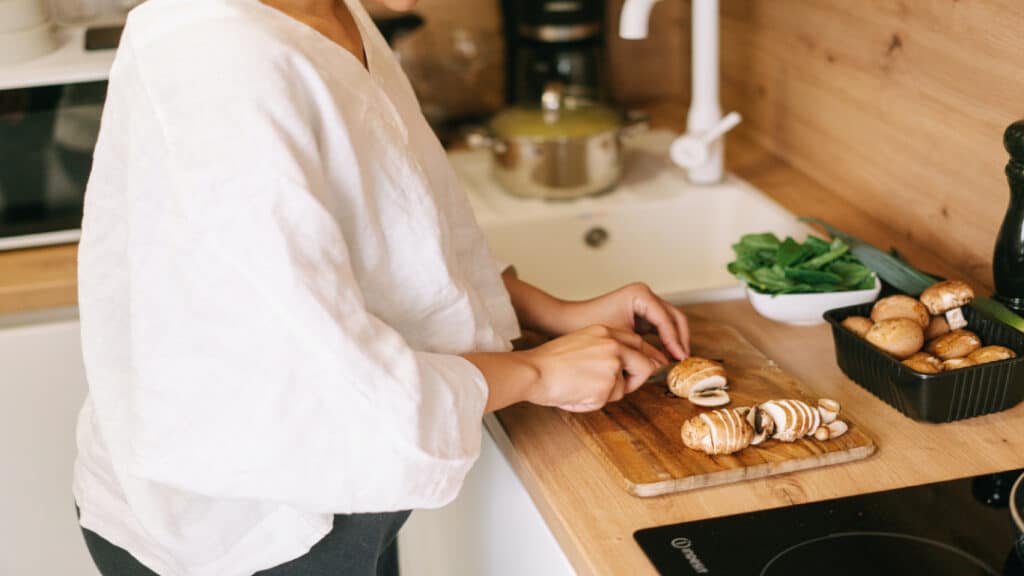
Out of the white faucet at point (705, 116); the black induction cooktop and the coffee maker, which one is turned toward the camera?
the coffee maker

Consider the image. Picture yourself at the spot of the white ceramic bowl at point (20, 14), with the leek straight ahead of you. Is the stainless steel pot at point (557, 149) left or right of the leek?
left

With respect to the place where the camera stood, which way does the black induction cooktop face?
facing to the left of the viewer

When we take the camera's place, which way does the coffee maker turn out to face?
facing the viewer

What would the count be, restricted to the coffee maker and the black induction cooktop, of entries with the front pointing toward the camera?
1

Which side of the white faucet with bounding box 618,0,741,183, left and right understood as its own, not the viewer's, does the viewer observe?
left

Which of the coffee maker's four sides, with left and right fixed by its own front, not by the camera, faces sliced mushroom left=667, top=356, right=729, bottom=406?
front

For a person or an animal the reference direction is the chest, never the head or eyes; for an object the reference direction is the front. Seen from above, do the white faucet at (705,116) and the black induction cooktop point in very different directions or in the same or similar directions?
same or similar directions

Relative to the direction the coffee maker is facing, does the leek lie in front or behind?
in front

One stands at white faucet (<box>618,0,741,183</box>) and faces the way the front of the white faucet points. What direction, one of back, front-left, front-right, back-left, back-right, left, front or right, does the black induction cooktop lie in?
left
